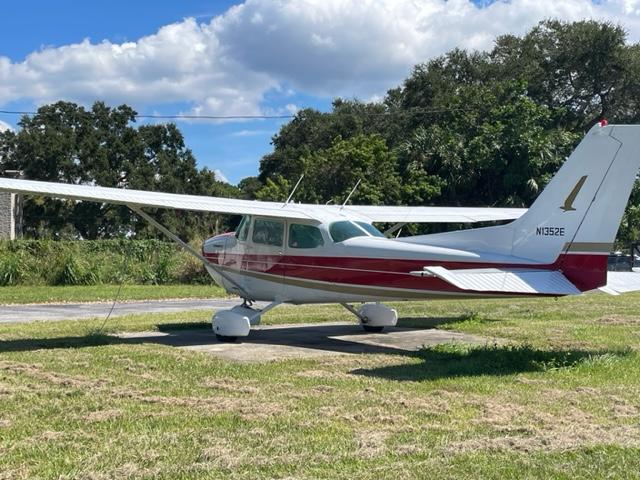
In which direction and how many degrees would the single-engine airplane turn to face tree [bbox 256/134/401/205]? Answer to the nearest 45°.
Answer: approximately 45° to its right

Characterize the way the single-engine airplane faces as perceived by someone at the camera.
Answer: facing away from the viewer and to the left of the viewer

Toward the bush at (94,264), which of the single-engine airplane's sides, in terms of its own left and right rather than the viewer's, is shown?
front

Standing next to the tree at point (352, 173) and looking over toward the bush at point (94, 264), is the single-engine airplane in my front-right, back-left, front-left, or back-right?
front-left

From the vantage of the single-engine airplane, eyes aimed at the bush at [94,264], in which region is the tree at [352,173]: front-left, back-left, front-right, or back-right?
front-right

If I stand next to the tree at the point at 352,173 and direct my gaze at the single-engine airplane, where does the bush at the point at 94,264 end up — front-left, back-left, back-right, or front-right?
front-right

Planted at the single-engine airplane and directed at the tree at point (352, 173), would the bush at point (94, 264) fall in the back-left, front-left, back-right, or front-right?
front-left
